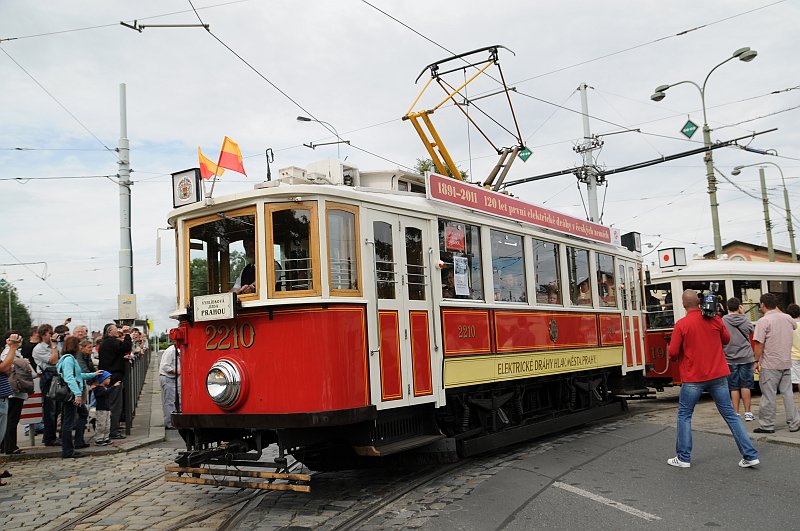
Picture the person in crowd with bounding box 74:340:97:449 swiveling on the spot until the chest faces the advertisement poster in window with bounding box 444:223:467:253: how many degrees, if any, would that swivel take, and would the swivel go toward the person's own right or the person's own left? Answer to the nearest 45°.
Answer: approximately 45° to the person's own right

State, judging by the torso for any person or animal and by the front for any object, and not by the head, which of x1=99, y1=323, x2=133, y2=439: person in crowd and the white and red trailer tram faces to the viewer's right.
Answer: the person in crowd

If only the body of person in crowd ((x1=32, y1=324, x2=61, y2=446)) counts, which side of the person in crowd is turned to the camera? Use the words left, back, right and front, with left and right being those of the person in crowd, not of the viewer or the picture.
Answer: right

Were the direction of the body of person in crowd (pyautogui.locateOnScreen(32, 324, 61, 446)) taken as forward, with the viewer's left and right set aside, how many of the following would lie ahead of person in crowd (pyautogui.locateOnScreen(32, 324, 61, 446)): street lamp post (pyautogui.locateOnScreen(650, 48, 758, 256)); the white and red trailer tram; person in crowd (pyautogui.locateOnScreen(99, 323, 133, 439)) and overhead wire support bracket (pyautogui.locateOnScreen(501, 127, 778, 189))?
4

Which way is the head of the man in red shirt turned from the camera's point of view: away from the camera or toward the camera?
away from the camera

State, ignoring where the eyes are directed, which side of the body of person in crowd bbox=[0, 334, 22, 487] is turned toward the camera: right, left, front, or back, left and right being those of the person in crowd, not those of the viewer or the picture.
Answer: right

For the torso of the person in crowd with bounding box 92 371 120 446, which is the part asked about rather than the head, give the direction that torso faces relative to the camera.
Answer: to the viewer's right

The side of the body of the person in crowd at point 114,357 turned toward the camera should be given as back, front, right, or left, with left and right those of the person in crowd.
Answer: right

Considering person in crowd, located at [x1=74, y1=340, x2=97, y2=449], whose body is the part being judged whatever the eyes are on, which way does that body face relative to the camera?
to the viewer's right

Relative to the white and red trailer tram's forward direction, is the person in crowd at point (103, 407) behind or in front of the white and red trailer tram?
in front

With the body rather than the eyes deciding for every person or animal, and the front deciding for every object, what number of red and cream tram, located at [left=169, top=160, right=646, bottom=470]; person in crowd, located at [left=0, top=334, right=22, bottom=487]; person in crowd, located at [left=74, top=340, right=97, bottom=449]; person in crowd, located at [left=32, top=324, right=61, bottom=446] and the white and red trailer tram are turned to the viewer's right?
3

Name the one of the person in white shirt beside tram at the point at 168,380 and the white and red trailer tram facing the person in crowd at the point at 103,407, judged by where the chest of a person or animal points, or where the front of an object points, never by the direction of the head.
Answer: the white and red trailer tram

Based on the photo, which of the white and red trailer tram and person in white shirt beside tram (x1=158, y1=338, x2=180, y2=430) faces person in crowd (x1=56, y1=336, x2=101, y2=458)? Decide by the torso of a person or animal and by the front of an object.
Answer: the white and red trailer tram
